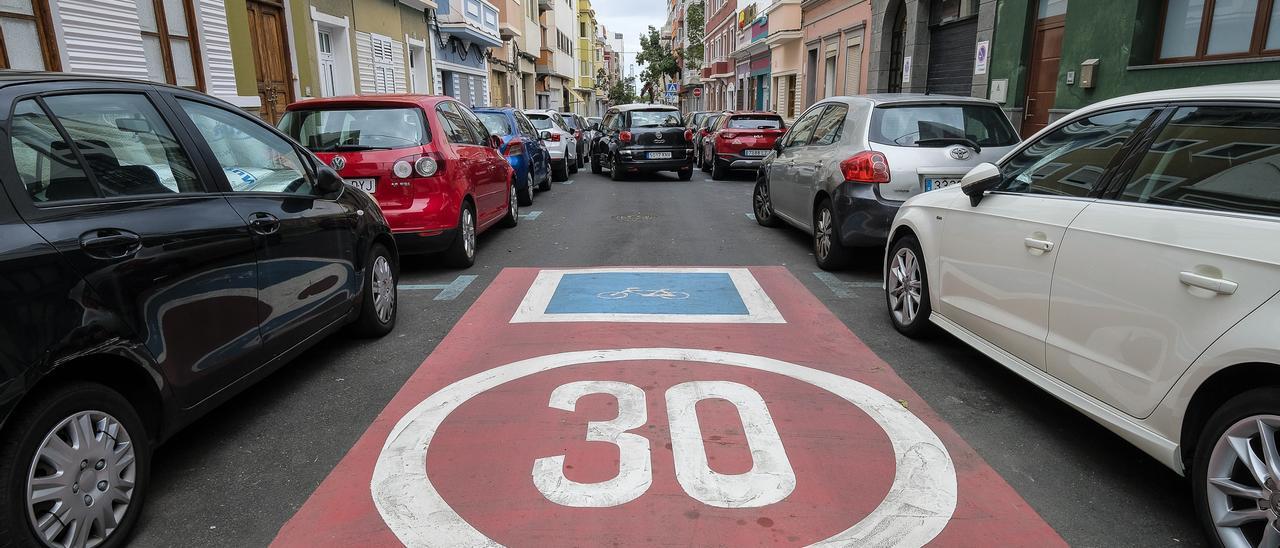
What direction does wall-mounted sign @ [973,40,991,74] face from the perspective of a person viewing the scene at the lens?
facing the viewer and to the left of the viewer

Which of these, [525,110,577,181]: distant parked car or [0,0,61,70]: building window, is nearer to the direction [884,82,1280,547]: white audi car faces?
the distant parked car

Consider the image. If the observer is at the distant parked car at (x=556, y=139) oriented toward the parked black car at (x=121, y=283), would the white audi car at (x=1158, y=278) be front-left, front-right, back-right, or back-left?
front-left

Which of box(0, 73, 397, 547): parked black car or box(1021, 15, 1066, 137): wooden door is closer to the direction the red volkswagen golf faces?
the wooden door

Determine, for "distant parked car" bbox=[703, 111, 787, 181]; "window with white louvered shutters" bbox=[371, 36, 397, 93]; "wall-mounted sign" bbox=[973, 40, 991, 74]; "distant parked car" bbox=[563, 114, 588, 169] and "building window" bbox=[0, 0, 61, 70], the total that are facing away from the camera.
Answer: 2

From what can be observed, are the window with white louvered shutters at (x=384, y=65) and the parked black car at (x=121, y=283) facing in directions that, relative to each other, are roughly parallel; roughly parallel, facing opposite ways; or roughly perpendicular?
roughly perpendicular

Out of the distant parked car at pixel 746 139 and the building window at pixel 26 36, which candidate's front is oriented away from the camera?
the distant parked car

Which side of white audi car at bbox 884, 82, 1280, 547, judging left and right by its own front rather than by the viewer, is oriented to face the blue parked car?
front

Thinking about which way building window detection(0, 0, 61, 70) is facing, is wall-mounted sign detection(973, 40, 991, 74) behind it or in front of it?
in front

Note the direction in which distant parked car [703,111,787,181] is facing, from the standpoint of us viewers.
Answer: facing away from the viewer

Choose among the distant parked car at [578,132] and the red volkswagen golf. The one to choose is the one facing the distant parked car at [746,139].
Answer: the red volkswagen golf

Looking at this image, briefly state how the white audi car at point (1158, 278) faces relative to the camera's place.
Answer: facing away from the viewer and to the left of the viewer

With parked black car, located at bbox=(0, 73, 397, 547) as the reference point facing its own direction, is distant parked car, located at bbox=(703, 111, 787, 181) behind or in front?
in front

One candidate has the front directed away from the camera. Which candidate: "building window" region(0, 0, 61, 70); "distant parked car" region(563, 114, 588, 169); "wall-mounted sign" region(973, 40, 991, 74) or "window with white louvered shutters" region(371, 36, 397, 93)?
the distant parked car

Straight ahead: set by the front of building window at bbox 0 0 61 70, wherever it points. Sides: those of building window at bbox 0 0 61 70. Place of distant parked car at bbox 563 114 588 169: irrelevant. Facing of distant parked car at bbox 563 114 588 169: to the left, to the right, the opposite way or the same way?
to the left

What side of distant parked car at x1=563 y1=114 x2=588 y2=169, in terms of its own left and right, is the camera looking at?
back

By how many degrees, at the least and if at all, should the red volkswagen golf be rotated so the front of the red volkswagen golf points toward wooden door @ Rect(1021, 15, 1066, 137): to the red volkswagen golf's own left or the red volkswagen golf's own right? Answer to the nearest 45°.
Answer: approximately 45° to the red volkswagen golf's own right

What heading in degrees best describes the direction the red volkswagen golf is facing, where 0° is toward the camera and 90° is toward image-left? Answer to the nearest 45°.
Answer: approximately 225°
